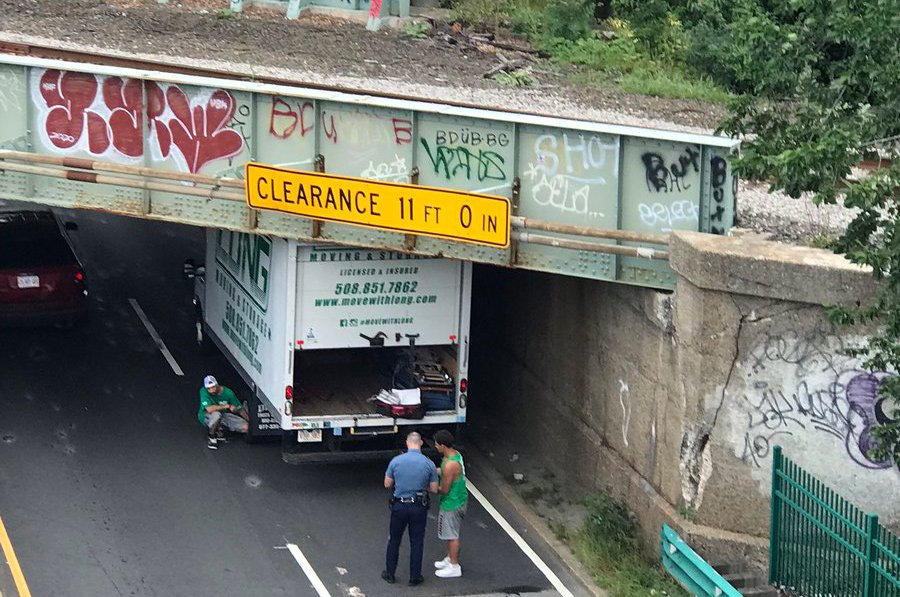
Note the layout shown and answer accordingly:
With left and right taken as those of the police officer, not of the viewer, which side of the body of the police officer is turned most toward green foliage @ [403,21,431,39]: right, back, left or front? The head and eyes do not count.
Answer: front

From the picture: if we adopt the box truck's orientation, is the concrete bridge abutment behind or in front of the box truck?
behind

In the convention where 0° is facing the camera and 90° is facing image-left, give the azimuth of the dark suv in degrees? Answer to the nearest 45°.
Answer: approximately 180°

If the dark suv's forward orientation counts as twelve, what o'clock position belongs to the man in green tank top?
The man in green tank top is roughly at 5 o'clock from the dark suv.

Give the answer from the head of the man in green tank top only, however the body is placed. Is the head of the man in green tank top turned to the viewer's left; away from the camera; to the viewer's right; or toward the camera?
to the viewer's left

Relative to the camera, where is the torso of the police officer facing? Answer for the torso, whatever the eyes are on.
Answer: away from the camera

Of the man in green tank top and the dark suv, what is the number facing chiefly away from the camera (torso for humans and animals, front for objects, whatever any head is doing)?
1

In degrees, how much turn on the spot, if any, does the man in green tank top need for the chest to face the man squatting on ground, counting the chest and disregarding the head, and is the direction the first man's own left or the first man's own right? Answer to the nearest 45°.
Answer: approximately 45° to the first man's own right

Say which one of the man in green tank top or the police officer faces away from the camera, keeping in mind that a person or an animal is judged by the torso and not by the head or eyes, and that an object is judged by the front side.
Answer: the police officer

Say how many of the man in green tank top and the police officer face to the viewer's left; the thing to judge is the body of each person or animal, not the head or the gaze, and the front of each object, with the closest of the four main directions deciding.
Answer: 1

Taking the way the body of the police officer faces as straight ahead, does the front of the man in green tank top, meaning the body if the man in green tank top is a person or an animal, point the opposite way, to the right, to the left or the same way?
to the left

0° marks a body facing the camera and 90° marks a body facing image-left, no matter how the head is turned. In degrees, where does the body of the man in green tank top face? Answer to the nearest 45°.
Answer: approximately 90°

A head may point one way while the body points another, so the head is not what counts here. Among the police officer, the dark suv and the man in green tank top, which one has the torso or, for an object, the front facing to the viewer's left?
the man in green tank top

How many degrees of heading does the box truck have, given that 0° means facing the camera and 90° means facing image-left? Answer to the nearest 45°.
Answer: approximately 135°

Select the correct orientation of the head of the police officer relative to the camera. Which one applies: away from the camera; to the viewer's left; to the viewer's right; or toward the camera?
away from the camera

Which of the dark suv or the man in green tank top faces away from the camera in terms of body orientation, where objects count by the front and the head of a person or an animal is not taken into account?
the dark suv
